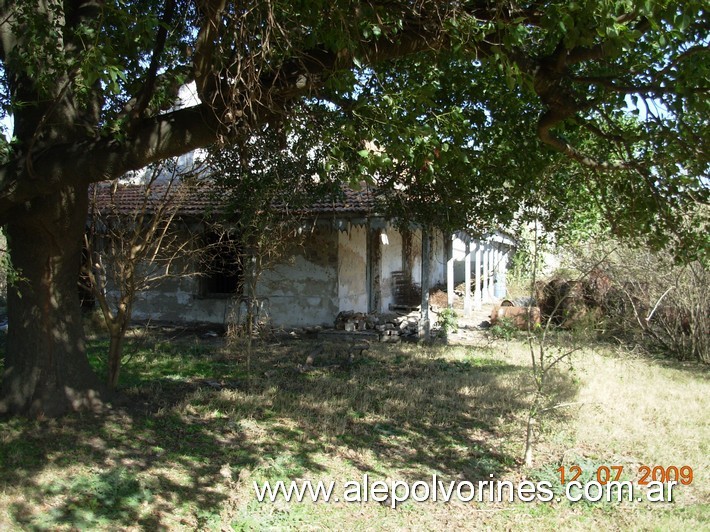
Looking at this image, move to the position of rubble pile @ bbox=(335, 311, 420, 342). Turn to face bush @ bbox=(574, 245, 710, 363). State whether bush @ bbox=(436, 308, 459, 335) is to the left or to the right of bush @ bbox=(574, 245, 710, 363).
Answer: left

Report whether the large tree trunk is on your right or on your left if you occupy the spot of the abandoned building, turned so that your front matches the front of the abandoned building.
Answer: on your right

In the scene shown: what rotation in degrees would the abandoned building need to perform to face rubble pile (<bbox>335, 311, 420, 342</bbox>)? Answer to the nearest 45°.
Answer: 0° — it already faces it
